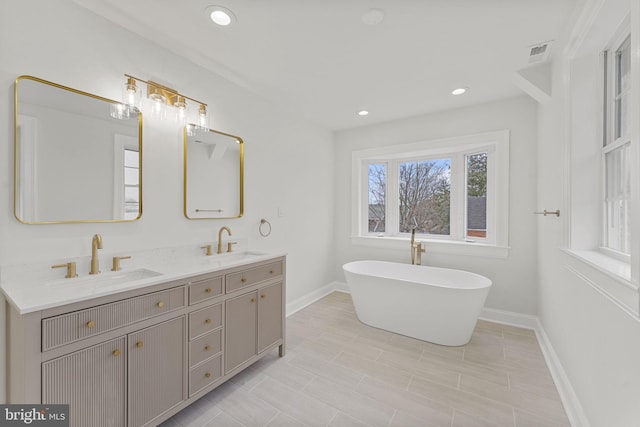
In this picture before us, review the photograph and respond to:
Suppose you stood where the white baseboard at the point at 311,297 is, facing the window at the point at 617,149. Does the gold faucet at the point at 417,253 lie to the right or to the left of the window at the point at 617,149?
left

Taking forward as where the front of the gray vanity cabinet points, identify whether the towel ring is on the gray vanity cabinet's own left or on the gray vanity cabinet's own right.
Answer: on the gray vanity cabinet's own left

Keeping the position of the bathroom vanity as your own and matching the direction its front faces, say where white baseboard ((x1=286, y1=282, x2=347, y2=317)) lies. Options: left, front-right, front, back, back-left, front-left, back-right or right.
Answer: left

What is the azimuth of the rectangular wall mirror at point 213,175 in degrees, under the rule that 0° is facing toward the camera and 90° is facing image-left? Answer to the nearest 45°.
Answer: approximately 315°

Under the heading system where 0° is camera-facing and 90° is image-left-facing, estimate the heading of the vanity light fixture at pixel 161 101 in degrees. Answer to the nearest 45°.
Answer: approximately 315°

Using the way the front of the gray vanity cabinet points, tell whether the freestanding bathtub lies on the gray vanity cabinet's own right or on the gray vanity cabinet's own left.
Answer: on the gray vanity cabinet's own left

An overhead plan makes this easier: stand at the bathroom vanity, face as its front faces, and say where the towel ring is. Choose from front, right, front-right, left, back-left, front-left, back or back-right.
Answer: left

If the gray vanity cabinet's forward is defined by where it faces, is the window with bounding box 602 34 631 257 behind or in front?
in front
